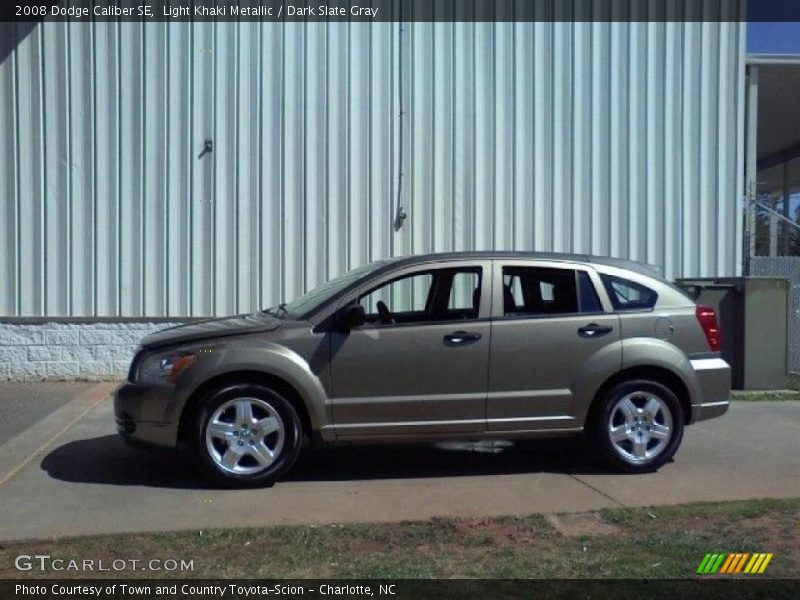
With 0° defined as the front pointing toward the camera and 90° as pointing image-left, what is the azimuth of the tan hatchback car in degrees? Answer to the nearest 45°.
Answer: approximately 90°

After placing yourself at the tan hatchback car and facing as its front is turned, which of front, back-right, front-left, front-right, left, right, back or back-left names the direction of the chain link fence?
back-right

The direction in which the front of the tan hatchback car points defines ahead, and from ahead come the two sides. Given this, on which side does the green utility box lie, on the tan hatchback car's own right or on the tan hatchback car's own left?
on the tan hatchback car's own right
